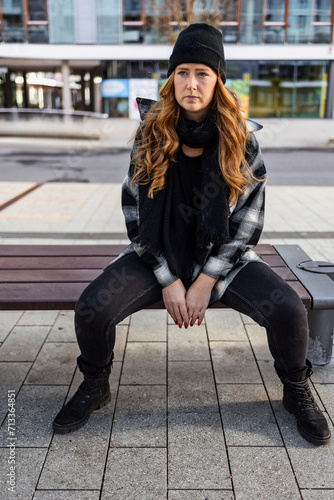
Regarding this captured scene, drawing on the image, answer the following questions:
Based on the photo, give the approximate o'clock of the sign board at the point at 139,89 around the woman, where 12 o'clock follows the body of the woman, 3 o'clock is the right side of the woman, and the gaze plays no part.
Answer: The sign board is roughly at 6 o'clock from the woman.

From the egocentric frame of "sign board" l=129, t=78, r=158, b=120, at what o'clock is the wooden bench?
The wooden bench is roughly at 12 o'clock from the sign board.

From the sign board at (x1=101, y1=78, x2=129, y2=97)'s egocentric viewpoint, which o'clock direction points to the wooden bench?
The wooden bench is roughly at 12 o'clock from the sign board.

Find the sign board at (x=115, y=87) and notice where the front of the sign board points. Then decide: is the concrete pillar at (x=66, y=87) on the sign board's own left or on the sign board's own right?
on the sign board's own right

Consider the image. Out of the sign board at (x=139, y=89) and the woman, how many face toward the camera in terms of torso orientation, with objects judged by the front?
2

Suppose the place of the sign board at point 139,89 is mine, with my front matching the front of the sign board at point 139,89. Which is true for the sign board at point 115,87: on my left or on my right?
on my right

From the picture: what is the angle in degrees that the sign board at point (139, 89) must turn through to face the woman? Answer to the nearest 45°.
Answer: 0° — it already faces them

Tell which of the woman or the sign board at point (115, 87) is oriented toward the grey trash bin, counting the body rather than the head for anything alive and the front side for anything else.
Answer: the sign board

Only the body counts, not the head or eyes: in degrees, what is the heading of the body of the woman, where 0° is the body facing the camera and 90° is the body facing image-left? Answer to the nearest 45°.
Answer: approximately 0°

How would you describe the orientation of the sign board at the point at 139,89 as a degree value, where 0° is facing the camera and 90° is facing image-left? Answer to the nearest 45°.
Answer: approximately 0°
